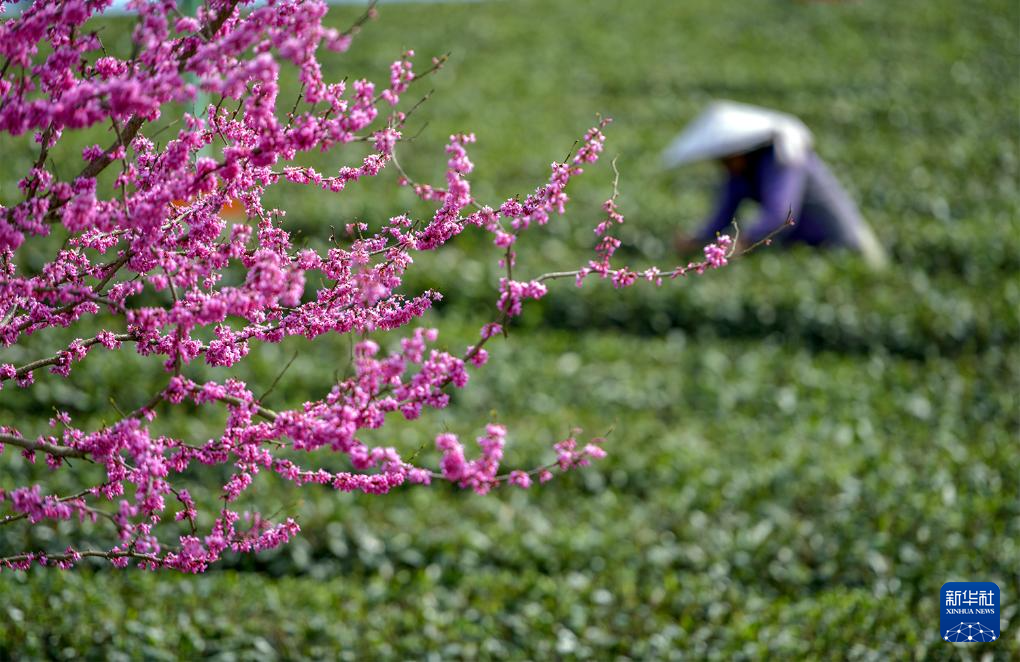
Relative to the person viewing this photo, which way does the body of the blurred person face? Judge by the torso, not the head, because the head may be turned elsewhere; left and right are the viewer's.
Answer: facing the viewer and to the left of the viewer
